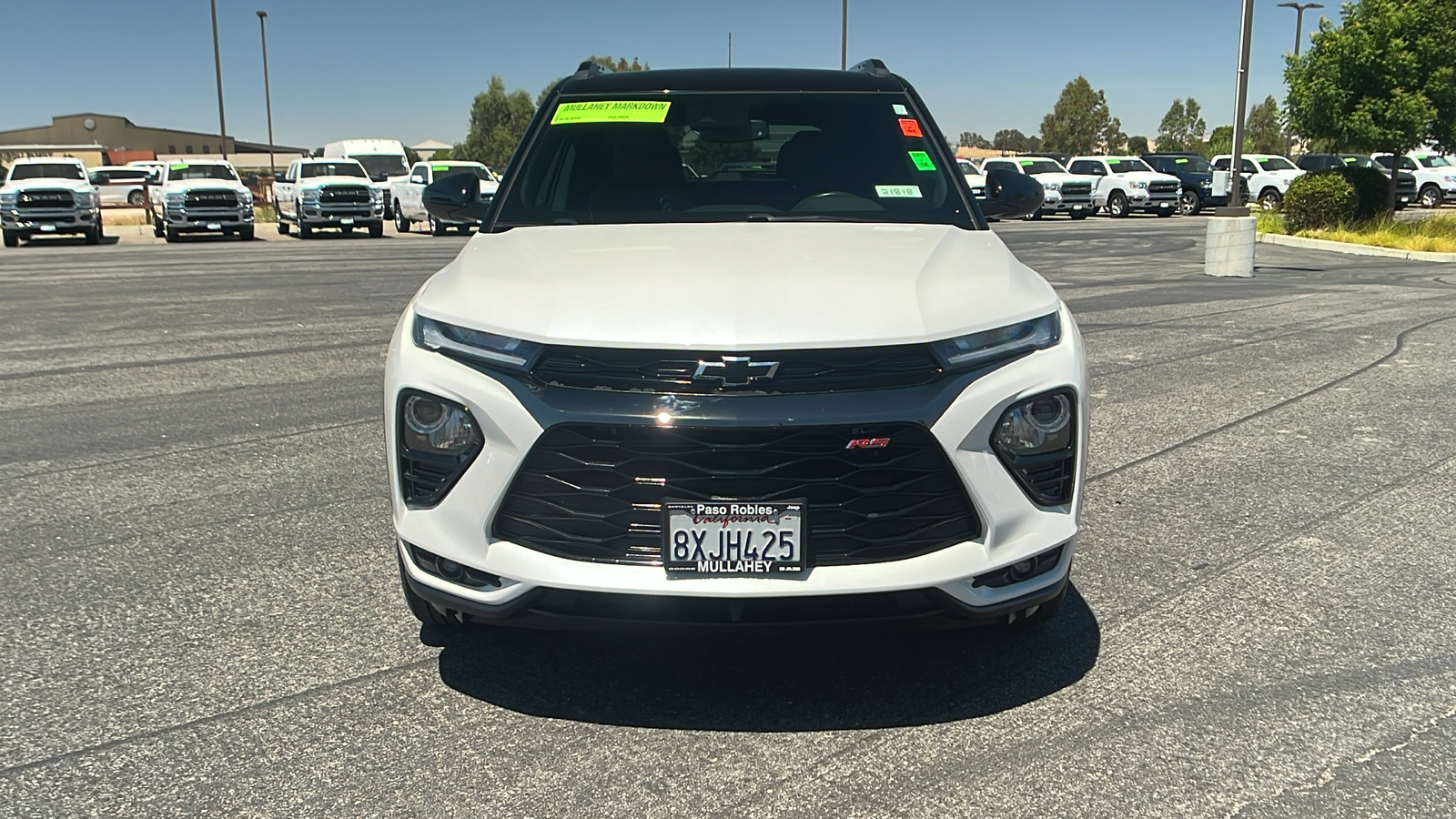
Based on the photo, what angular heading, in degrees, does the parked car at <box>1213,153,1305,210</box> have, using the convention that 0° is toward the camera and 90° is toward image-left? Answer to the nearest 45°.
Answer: approximately 315°

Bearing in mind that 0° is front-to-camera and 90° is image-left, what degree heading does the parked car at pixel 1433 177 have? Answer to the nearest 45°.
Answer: approximately 315°

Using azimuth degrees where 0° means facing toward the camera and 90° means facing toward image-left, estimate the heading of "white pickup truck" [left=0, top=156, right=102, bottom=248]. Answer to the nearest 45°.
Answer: approximately 0°

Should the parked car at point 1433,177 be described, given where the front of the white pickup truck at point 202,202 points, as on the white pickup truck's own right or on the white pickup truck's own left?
on the white pickup truck's own left

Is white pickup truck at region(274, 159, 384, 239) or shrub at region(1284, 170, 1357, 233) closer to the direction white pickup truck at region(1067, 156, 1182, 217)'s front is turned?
the shrub

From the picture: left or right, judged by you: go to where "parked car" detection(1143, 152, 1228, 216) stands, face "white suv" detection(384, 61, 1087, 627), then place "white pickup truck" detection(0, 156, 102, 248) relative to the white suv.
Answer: right

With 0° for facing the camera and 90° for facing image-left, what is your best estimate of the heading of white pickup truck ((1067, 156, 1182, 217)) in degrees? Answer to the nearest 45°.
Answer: approximately 315°

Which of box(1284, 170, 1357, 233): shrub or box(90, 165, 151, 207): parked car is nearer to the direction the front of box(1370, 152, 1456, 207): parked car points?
the shrub

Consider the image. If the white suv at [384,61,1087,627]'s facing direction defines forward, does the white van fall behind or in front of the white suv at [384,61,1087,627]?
behind
